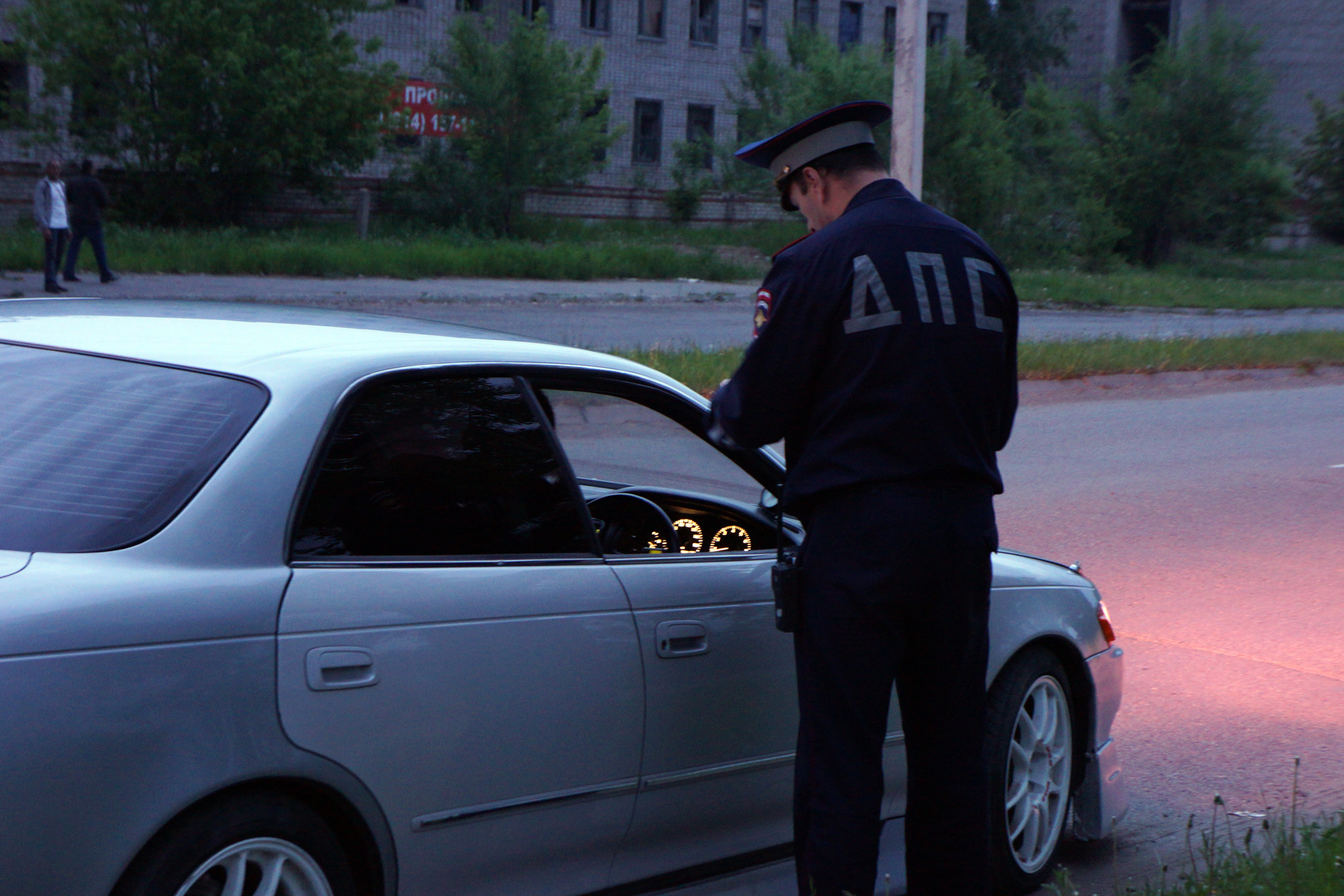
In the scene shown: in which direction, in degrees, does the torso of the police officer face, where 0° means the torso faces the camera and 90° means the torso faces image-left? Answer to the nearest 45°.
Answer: approximately 135°

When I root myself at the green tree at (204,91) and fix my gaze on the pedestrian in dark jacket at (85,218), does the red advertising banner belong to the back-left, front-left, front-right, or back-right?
back-left

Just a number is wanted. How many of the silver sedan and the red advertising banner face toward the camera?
1

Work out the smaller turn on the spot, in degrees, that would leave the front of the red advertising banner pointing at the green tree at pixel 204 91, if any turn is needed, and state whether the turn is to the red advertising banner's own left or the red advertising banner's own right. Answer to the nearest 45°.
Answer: approximately 45° to the red advertising banner's own right

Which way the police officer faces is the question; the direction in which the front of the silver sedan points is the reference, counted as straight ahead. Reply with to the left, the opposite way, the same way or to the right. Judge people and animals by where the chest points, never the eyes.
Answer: to the left

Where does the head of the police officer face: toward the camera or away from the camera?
away from the camera

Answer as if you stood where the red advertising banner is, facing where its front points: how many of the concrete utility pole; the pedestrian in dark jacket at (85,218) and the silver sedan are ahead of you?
3

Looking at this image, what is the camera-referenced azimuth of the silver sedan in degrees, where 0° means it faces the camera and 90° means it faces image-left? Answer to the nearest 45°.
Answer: approximately 225°

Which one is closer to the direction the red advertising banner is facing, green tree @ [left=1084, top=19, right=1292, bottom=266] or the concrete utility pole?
the concrete utility pole
